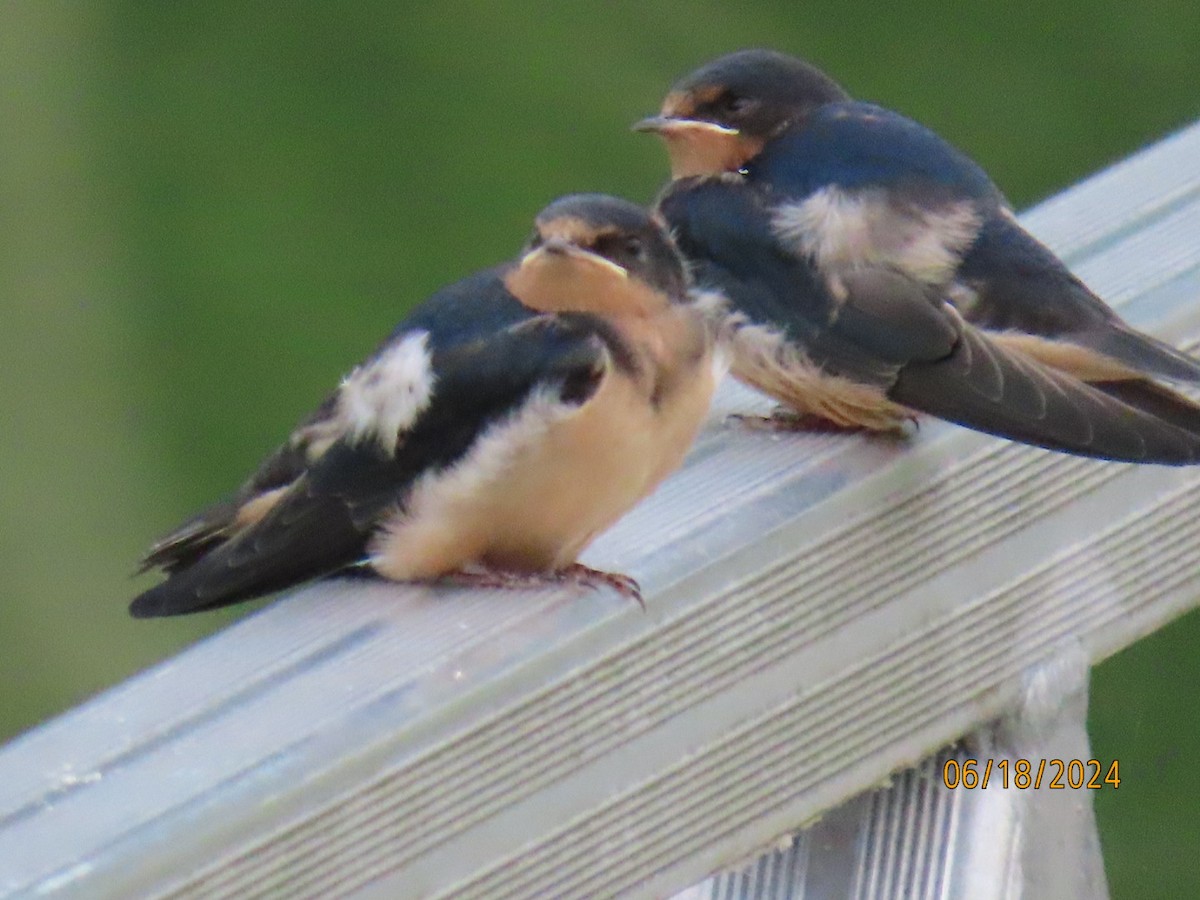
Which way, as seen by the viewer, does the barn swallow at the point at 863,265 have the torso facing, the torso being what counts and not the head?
to the viewer's left
